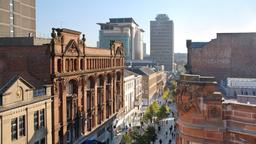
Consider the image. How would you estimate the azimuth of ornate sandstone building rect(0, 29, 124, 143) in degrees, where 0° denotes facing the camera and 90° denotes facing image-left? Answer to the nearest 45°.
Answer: approximately 315°

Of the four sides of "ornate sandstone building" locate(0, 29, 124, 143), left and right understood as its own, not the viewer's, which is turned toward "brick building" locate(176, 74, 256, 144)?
front
